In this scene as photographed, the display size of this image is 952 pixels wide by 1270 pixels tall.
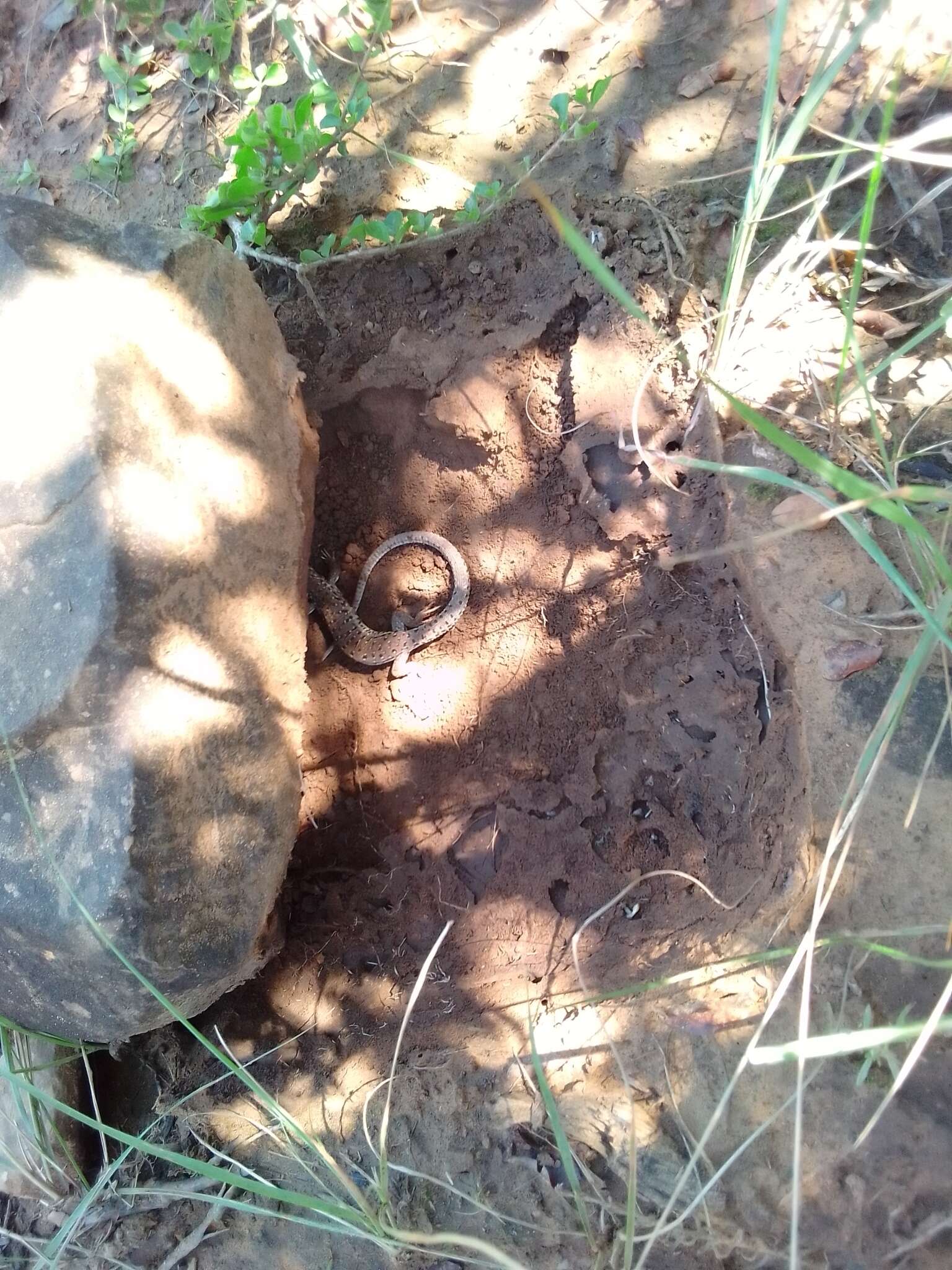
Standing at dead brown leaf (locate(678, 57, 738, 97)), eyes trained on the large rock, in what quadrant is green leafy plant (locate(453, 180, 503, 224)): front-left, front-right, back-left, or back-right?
front-right

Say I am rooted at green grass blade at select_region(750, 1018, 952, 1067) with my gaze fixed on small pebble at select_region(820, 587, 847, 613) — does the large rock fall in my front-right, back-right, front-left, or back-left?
front-left

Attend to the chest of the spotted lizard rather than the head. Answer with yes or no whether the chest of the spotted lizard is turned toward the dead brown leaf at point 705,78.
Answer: no

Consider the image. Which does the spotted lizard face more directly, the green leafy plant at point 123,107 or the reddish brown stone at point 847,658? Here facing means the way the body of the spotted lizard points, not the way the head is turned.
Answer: the green leafy plant

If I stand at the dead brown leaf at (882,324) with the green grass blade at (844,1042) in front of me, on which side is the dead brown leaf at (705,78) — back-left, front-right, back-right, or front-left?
back-right

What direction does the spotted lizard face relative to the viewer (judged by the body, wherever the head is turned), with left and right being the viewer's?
facing away from the viewer and to the left of the viewer

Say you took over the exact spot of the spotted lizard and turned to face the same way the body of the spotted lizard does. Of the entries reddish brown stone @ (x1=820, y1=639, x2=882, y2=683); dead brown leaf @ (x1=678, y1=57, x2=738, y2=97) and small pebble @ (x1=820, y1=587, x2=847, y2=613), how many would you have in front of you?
0
